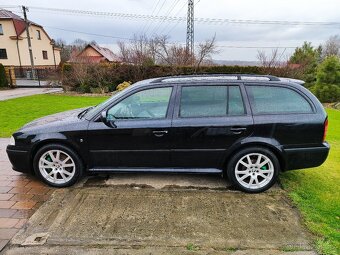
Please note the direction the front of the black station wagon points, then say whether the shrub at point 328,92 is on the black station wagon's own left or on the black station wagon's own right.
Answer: on the black station wagon's own right

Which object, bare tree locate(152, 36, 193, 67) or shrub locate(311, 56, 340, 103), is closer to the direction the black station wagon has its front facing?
the bare tree

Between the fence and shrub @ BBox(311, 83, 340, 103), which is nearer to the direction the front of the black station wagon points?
the fence

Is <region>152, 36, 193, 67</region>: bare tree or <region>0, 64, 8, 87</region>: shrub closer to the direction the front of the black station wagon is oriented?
the shrub

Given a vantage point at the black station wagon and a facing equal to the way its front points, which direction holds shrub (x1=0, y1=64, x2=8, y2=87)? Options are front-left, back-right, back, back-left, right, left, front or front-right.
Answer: front-right

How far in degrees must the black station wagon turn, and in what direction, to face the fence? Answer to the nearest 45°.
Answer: approximately 45° to its right

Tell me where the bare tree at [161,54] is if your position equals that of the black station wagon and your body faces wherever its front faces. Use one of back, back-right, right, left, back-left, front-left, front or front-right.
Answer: right

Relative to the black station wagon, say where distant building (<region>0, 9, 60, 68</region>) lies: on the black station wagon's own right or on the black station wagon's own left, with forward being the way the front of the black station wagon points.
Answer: on the black station wagon's own right

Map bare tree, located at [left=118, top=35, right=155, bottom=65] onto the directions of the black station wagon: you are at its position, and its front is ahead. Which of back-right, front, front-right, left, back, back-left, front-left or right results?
right

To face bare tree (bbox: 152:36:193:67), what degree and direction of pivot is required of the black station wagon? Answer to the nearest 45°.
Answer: approximately 90° to its right

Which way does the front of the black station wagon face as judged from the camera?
facing to the left of the viewer

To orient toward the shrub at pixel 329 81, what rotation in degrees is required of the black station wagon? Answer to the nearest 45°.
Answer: approximately 135° to its right
